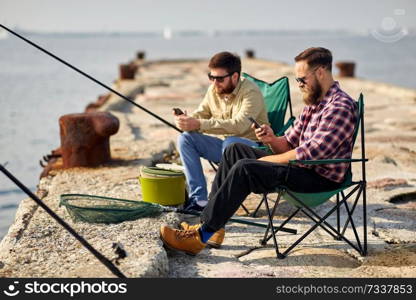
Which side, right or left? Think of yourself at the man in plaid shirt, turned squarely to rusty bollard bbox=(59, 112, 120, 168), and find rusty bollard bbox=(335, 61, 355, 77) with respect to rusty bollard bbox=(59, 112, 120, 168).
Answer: right

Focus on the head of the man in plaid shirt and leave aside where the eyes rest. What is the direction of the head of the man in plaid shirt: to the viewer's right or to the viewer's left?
to the viewer's left

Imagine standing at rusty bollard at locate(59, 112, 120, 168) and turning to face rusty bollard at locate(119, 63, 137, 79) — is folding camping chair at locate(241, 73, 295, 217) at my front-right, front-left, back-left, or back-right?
back-right

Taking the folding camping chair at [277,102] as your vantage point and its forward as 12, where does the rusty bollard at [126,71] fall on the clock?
The rusty bollard is roughly at 4 o'clock from the folding camping chair.

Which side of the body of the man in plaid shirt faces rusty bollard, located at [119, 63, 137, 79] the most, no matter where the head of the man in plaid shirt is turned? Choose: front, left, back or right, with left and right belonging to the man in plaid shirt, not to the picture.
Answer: right

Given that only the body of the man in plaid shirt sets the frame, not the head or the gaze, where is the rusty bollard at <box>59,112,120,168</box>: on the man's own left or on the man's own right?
on the man's own right

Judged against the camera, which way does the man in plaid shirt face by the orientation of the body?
to the viewer's left

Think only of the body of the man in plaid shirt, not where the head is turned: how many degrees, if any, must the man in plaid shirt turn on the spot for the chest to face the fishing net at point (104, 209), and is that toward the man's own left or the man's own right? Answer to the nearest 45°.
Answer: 0° — they already face it

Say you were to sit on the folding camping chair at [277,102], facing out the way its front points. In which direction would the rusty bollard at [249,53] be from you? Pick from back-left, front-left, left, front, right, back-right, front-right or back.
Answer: back-right

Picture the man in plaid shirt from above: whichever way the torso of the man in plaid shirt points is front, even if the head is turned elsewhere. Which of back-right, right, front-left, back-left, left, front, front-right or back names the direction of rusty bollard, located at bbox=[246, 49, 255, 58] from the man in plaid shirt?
right

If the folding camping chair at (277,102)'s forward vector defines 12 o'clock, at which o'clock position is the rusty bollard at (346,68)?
The rusty bollard is roughly at 5 o'clock from the folding camping chair.

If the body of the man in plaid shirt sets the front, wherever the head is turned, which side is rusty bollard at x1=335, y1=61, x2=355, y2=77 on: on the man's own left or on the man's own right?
on the man's own right
